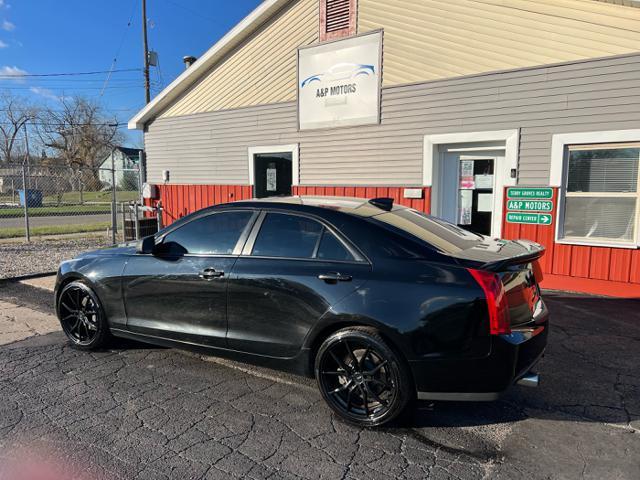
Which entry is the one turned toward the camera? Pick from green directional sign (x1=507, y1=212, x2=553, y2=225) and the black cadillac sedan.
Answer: the green directional sign

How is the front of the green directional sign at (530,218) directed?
toward the camera

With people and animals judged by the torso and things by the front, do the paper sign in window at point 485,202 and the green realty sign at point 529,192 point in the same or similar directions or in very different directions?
same or similar directions

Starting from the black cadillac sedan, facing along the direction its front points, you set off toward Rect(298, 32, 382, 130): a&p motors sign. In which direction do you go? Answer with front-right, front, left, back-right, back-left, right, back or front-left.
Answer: front-right

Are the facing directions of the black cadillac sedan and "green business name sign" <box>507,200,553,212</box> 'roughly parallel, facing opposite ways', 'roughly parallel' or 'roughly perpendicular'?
roughly perpendicular

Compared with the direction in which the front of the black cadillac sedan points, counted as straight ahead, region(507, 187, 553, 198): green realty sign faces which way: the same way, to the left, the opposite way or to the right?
to the left

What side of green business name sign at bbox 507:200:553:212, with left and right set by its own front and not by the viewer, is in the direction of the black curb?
right

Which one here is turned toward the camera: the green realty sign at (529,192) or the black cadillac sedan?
the green realty sign

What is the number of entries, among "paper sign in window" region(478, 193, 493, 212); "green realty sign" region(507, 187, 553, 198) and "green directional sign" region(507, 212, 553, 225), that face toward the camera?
3

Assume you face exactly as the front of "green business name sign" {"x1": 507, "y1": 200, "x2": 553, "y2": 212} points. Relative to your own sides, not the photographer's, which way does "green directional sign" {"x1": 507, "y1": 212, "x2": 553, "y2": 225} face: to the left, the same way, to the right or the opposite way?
the same way

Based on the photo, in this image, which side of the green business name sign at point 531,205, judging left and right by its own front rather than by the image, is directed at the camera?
front

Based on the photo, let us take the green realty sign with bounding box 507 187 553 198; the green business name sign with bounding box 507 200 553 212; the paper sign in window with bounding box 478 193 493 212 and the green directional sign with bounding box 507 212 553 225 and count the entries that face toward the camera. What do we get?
4

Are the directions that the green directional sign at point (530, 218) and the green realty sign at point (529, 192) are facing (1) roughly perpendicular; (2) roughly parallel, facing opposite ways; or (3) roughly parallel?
roughly parallel

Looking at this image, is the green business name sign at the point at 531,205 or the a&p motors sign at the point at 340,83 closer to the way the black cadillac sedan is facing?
the a&p motors sign

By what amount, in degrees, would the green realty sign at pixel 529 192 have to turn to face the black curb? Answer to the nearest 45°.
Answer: approximately 90° to its right
